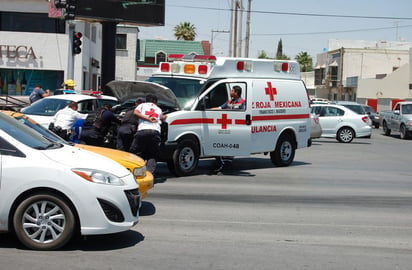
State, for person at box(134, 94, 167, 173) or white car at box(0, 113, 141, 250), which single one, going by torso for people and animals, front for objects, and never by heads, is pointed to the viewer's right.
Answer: the white car

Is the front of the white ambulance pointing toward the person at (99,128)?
yes

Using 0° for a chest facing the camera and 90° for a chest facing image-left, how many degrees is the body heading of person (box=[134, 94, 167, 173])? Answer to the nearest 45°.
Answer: approximately 180°

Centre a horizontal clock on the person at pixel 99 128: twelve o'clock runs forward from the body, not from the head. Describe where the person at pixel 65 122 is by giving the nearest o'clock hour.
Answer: the person at pixel 65 122 is roughly at 8 o'clock from the person at pixel 99 128.

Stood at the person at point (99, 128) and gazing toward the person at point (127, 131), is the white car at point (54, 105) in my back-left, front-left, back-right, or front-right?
back-left
